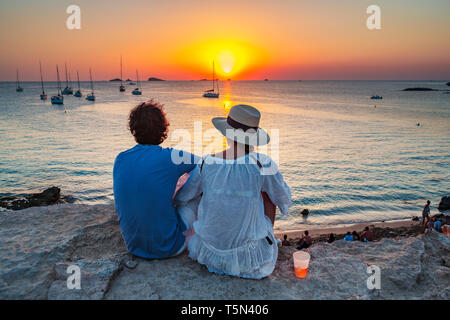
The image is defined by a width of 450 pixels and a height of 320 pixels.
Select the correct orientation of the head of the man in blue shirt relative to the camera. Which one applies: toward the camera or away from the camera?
away from the camera

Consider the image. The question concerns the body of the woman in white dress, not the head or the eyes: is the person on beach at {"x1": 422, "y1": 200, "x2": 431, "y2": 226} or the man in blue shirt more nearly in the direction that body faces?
the person on beach

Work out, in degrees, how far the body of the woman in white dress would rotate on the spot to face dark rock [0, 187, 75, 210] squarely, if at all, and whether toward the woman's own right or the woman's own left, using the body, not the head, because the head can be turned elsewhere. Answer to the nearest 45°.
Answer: approximately 45° to the woman's own left

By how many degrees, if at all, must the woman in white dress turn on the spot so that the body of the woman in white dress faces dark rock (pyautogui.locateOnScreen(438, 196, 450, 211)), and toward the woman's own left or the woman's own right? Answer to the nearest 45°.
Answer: approximately 45° to the woman's own right

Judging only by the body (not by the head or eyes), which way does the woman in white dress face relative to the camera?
away from the camera

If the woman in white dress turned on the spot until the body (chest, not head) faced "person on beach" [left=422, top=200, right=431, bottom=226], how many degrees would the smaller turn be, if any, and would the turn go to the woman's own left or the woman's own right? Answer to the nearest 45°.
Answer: approximately 45° to the woman's own right
